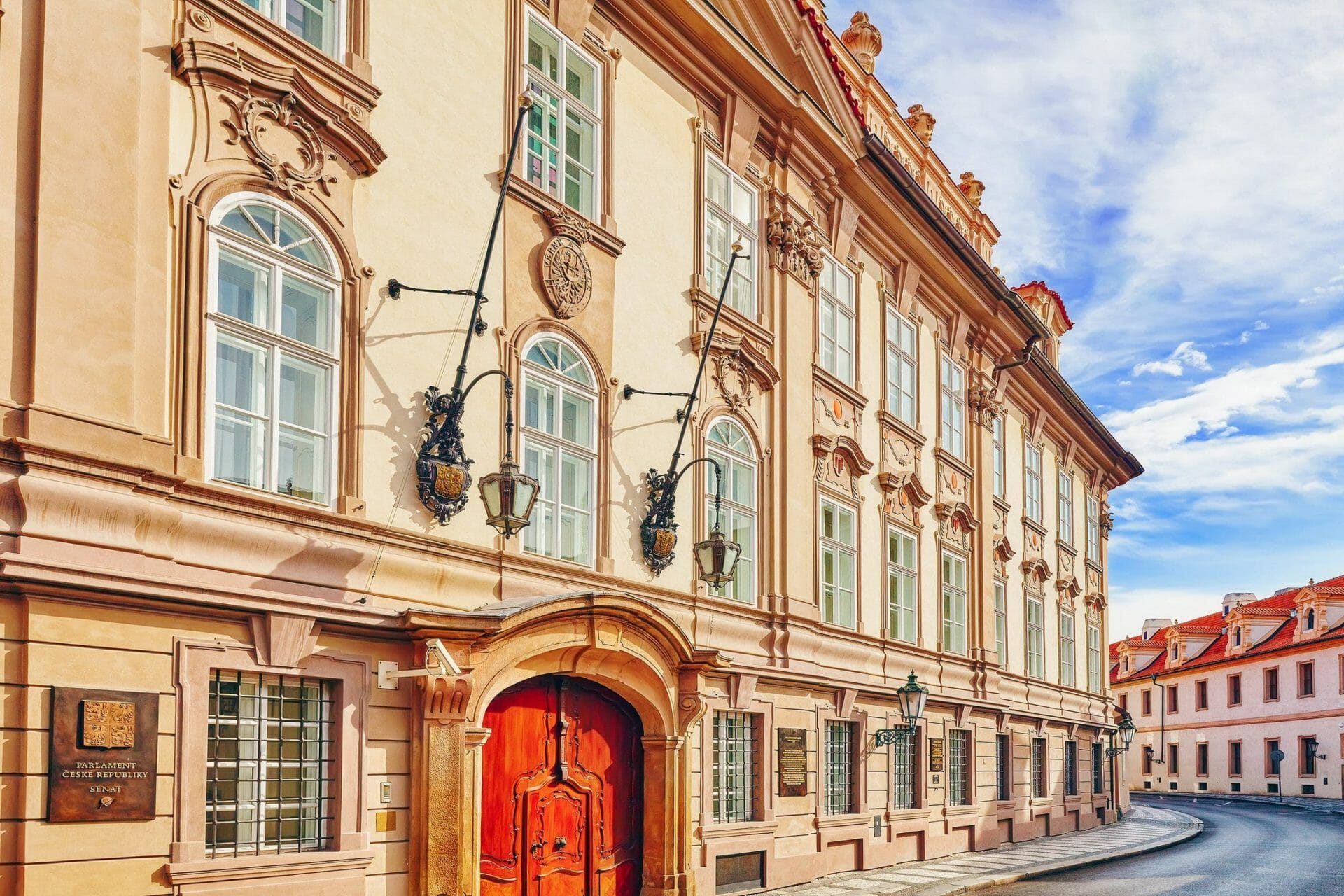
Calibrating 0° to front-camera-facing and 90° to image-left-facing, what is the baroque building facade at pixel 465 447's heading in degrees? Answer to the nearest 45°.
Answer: approximately 315°
